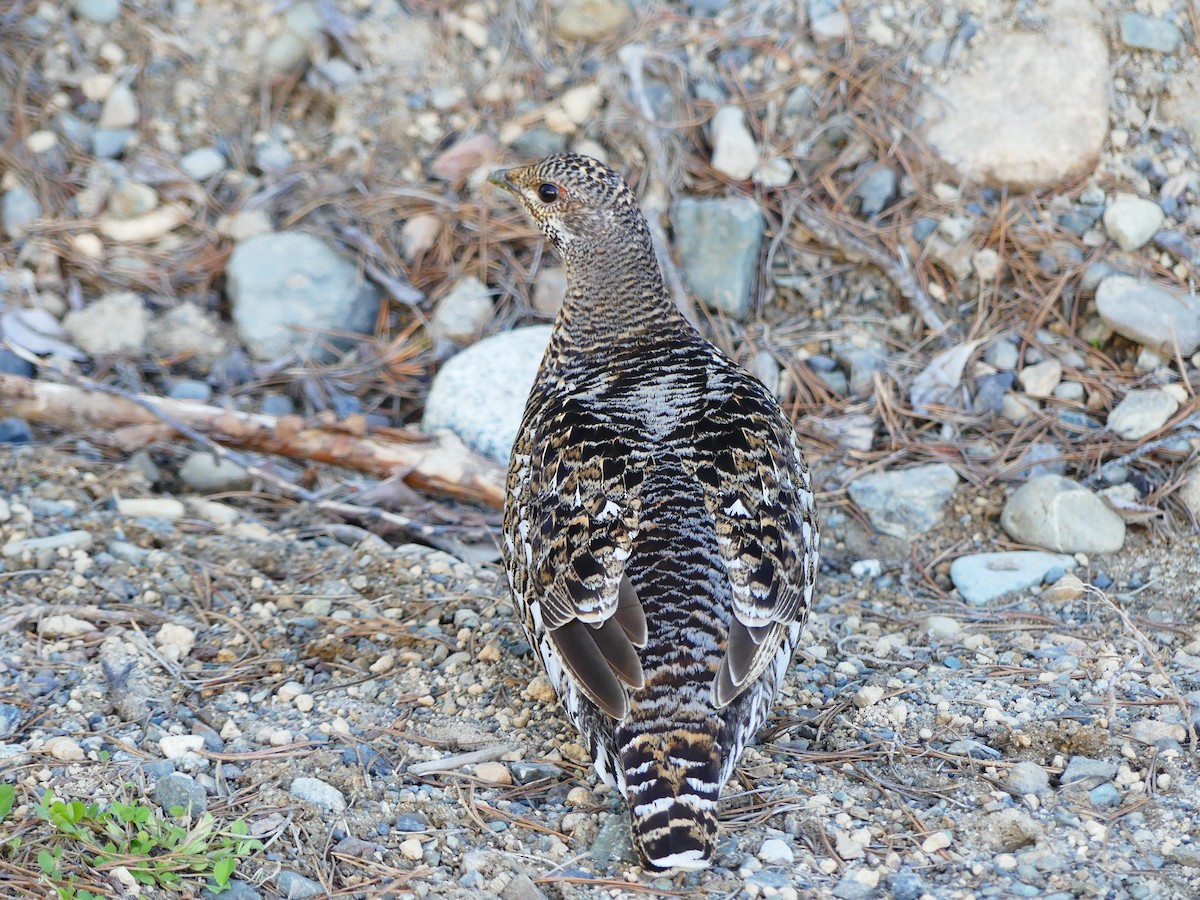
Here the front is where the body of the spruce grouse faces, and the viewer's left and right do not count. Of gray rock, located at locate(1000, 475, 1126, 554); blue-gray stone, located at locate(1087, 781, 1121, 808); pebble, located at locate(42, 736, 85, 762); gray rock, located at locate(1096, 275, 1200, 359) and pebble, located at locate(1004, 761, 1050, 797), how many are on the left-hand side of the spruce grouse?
1

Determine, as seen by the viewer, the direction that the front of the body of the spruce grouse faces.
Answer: away from the camera

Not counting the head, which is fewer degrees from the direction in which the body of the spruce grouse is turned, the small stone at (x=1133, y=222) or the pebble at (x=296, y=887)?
the small stone

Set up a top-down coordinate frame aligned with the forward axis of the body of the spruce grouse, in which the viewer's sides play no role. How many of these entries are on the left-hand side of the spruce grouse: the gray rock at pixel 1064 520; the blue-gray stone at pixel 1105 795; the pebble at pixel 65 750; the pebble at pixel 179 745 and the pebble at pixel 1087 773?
2

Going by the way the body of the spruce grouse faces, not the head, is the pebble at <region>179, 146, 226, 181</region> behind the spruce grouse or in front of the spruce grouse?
in front

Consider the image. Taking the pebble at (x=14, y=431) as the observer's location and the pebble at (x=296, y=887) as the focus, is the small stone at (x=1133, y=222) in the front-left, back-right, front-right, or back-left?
front-left

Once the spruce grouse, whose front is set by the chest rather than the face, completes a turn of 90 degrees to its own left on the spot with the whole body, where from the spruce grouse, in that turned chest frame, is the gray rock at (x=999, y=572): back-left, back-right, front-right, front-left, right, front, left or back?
back-right

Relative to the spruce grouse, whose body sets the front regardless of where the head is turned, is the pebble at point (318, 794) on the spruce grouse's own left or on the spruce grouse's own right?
on the spruce grouse's own left

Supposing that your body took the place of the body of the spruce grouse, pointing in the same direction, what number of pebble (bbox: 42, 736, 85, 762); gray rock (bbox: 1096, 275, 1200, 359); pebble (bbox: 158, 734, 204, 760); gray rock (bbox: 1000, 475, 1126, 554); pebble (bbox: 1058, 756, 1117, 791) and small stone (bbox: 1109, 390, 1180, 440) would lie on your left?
2

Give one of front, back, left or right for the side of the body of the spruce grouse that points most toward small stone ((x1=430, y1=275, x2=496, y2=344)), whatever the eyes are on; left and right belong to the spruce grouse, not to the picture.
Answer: front

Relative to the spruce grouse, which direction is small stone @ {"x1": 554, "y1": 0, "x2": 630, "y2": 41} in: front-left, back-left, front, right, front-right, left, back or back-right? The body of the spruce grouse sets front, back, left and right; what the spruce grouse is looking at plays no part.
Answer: front

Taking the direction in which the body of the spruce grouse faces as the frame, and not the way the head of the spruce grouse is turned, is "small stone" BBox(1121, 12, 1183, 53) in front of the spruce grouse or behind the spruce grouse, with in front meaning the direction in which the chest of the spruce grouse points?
in front

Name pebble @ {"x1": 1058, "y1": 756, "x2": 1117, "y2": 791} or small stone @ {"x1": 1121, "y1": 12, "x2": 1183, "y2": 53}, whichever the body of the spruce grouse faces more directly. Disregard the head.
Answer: the small stone

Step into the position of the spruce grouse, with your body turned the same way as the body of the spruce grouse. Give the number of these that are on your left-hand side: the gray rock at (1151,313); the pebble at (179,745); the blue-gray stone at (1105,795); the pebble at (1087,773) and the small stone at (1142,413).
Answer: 1

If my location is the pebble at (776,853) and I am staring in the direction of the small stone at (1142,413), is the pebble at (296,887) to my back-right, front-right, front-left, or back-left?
back-left

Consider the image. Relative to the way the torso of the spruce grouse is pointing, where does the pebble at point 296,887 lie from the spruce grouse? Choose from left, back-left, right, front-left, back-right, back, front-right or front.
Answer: back-left

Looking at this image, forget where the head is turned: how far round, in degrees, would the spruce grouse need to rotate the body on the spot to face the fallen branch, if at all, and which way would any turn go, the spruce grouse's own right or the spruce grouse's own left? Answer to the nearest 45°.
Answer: approximately 45° to the spruce grouse's own left

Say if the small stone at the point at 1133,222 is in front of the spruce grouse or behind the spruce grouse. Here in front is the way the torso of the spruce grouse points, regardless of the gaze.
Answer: in front
